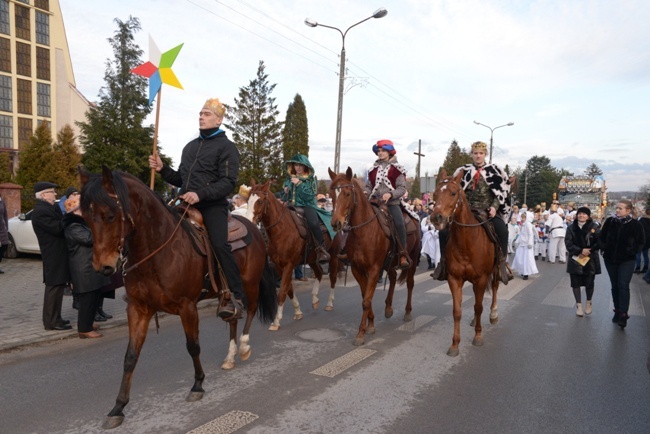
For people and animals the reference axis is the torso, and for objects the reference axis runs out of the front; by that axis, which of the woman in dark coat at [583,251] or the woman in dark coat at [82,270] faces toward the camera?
the woman in dark coat at [583,251]

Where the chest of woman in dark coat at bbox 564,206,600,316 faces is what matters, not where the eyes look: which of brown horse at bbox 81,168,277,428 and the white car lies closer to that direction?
the brown horse

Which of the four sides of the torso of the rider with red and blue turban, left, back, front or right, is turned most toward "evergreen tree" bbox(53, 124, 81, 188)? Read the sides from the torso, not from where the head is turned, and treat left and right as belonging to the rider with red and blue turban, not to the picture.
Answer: right

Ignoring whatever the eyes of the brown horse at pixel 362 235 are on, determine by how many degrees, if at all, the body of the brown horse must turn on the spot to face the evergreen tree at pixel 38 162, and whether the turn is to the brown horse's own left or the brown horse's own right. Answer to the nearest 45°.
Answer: approximately 90° to the brown horse's own right

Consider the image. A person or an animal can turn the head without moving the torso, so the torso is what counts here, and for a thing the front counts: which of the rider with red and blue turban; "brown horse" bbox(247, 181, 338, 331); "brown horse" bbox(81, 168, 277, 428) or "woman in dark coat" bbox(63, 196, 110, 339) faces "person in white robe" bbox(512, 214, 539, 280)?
the woman in dark coat

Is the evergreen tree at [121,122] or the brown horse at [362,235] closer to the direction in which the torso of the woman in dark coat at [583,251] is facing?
the brown horse

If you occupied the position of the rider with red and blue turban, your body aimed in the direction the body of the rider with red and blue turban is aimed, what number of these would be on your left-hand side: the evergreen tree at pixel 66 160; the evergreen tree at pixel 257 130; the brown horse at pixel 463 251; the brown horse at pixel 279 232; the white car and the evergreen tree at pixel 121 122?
1

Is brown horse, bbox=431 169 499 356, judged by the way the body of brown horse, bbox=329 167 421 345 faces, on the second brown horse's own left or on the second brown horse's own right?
on the second brown horse's own left

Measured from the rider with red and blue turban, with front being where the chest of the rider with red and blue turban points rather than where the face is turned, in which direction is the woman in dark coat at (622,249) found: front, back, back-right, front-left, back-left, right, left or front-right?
back-left

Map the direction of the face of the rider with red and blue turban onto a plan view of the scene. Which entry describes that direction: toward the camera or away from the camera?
toward the camera

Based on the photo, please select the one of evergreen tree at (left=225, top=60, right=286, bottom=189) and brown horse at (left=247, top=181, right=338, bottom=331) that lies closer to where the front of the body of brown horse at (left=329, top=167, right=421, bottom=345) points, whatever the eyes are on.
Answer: the brown horse

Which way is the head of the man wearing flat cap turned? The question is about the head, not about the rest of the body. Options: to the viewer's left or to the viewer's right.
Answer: to the viewer's right

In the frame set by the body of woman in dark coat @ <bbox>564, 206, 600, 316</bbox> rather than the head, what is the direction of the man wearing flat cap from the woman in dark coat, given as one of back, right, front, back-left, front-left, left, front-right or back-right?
front-right

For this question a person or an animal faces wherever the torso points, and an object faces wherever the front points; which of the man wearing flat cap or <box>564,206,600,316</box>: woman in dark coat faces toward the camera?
the woman in dark coat

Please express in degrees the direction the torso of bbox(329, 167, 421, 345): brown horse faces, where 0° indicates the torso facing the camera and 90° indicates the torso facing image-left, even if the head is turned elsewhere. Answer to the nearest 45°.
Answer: approximately 45°

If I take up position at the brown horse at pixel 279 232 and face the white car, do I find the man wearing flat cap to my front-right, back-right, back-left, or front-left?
front-left

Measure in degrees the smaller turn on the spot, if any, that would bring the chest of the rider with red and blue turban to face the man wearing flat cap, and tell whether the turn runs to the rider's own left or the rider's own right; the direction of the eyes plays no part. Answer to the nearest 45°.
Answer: approximately 45° to the rider's own right
